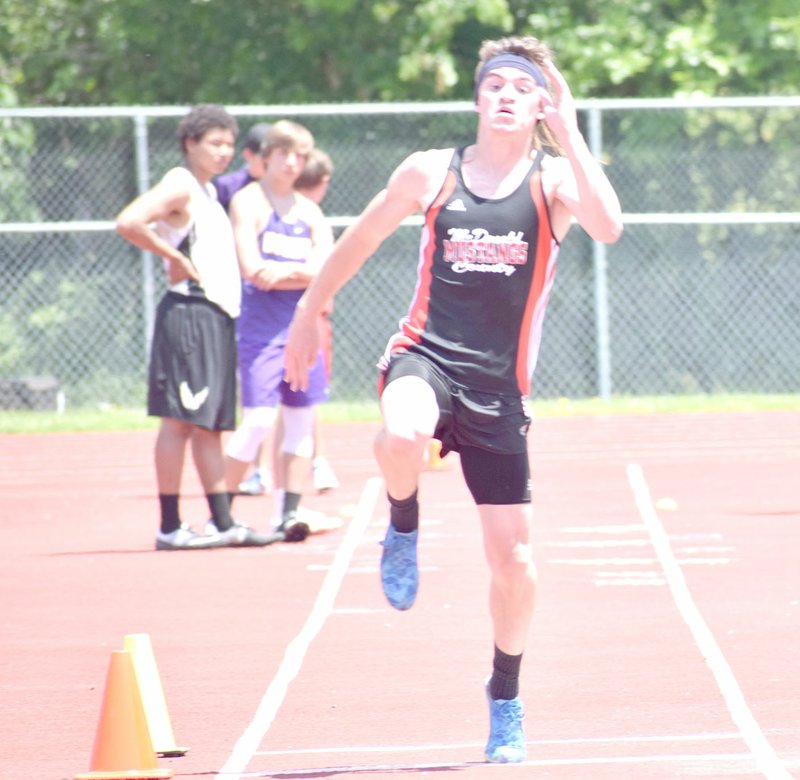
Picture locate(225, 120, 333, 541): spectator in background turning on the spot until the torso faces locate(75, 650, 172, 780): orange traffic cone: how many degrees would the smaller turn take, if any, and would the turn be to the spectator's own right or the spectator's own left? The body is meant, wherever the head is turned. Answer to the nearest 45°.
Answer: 0° — they already face it

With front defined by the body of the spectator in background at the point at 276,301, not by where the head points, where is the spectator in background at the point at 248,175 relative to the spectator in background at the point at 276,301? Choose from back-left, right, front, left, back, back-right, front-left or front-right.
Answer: back

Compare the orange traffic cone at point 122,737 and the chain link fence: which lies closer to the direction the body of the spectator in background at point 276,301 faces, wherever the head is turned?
the orange traffic cone

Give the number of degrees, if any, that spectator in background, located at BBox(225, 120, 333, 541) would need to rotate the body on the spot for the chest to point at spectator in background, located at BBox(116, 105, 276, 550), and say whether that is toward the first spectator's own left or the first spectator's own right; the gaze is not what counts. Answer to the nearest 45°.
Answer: approximately 45° to the first spectator's own right

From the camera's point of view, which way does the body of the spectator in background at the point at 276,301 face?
toward the camera

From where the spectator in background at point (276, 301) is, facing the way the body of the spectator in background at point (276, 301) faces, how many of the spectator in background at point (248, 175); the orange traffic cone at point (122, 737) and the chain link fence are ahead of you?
1

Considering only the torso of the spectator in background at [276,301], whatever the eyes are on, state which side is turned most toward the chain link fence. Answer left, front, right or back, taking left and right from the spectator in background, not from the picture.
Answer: back
